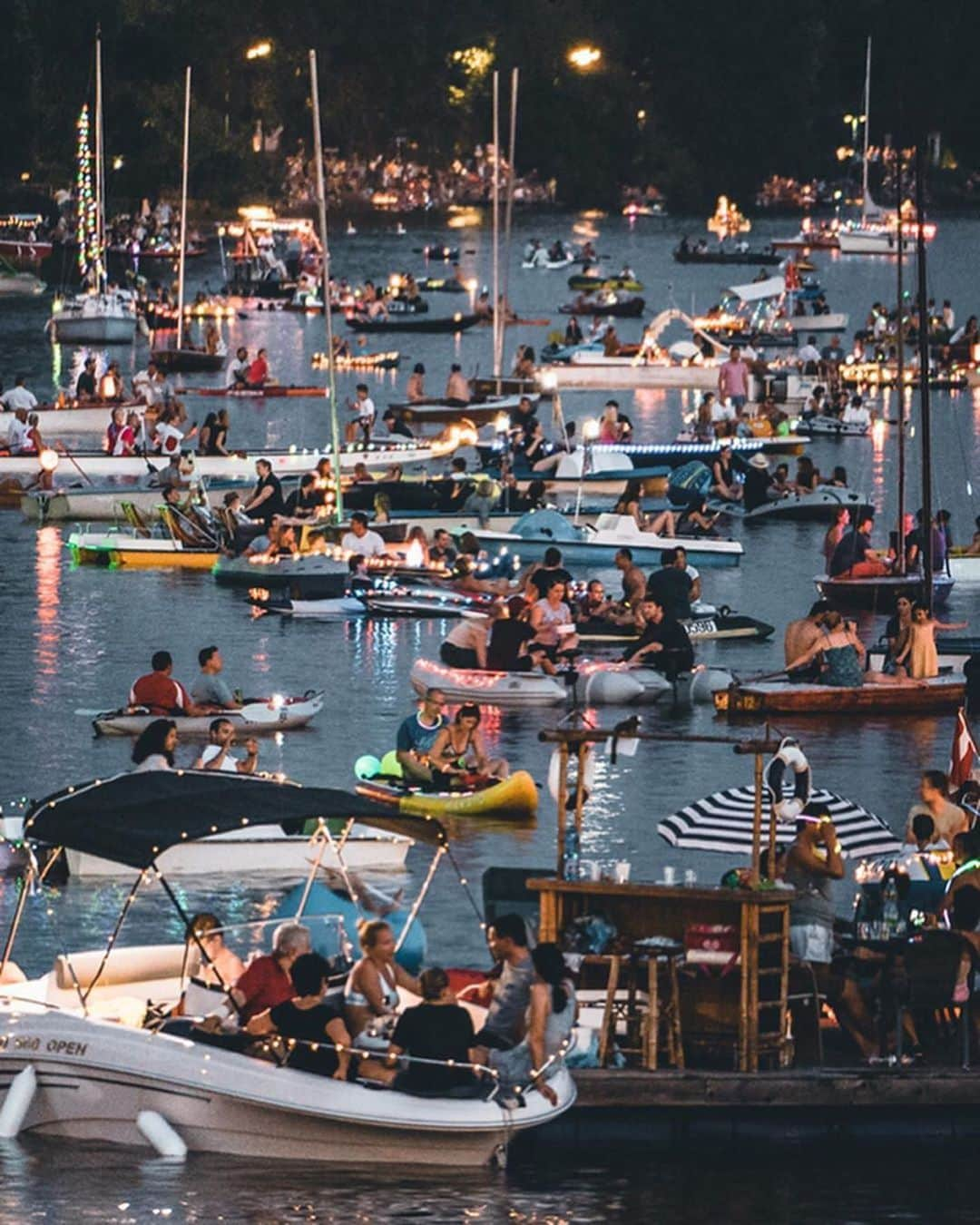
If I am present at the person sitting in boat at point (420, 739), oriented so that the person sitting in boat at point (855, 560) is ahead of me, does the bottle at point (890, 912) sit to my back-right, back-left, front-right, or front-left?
back-right

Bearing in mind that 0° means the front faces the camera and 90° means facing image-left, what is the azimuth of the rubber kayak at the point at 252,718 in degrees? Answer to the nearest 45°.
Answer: approximately 270°

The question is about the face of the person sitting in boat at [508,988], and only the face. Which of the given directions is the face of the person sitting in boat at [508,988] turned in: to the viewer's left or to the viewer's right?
to the viewer's left

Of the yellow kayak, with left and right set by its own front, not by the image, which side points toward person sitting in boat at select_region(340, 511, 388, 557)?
left

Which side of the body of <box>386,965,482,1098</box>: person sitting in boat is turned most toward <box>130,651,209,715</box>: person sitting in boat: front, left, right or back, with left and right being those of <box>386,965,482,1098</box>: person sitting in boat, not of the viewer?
front

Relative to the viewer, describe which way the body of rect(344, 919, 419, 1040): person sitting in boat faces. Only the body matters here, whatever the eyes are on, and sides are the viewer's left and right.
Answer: facing the viewer and to the right of the viewer

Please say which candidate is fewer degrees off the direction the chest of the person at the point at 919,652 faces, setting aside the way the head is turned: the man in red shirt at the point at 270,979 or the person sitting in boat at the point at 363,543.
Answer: the man in red shirt
